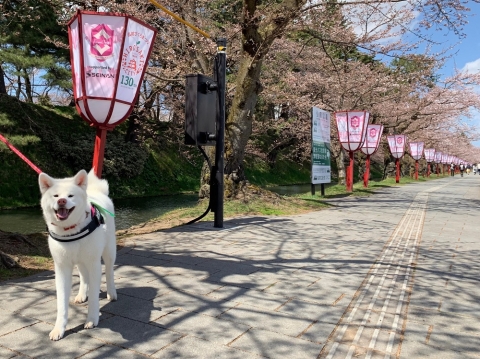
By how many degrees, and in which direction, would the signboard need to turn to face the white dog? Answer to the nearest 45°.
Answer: approximately 45° to its right

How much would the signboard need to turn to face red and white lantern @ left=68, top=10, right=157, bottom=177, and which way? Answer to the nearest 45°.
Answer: approximately 45° to its right

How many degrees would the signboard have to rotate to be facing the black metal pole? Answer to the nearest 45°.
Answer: approximately 45° to its right

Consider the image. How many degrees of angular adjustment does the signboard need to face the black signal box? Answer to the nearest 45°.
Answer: approximately 45° to its right
